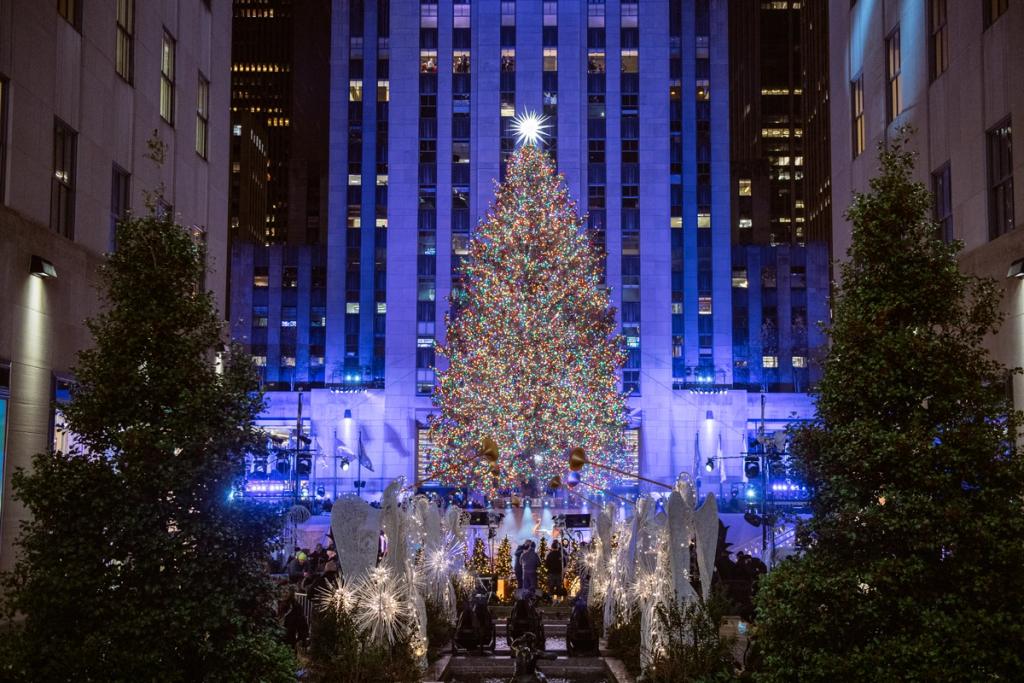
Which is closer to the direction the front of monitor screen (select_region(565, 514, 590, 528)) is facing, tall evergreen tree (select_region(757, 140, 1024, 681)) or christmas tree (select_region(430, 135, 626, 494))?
the tall evergreen tree

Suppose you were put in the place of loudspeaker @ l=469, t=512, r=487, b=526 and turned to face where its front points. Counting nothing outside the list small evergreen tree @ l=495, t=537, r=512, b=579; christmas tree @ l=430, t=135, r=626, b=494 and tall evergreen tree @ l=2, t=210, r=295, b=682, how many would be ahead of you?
2

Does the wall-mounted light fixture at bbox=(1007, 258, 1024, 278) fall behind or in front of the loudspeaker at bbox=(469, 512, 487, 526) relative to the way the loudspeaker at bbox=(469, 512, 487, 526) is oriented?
in front

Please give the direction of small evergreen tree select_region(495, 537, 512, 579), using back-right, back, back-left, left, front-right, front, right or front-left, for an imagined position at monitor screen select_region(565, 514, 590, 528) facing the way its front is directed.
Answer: front-right

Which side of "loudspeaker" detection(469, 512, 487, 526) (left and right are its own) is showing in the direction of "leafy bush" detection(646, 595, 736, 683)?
front

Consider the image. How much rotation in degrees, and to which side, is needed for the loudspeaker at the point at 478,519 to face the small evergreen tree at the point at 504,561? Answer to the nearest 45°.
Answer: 0° — it already faces it

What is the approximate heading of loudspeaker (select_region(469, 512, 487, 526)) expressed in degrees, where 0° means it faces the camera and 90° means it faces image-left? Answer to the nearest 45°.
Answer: approximately 0°

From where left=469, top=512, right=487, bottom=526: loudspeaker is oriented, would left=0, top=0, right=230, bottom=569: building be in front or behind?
in front

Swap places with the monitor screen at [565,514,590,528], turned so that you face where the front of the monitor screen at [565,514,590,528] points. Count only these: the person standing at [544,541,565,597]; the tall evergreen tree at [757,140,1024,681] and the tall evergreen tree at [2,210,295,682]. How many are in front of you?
3

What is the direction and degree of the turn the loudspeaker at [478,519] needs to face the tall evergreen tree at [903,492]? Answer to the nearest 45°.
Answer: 0° — it already faces it

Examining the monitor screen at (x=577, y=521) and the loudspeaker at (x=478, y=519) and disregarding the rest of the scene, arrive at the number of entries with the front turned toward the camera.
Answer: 2

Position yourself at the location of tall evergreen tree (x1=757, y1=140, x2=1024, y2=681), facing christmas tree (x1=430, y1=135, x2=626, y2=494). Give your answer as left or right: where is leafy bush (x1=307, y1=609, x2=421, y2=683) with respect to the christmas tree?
left

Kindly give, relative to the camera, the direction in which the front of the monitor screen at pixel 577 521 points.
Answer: facing the viewer

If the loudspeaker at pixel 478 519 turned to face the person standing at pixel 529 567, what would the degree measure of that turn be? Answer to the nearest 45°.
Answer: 0° — it already faces them

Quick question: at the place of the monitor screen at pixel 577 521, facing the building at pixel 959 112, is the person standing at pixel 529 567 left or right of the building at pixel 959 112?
right

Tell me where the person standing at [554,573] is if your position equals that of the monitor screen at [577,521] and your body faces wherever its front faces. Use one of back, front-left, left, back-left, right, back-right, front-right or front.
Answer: front

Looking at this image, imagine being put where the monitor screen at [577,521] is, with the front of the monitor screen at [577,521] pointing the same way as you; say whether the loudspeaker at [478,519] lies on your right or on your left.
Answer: on your right

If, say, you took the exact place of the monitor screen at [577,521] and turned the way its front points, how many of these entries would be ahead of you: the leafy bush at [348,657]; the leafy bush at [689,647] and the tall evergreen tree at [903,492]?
3
